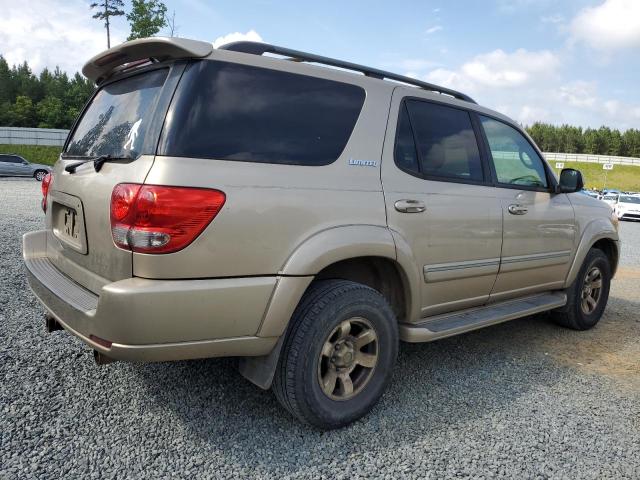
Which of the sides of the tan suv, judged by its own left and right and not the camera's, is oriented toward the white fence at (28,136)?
left

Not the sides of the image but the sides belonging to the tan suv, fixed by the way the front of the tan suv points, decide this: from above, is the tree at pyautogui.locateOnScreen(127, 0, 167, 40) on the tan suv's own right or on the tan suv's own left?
on the tan suv's own left

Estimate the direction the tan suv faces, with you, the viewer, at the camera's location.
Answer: facing away from the viewer and to the right of the viewer

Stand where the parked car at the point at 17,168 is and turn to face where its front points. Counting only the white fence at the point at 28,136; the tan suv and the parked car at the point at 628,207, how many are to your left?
1

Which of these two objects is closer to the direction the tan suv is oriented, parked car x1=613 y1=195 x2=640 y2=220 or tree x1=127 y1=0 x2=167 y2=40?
the parked car
